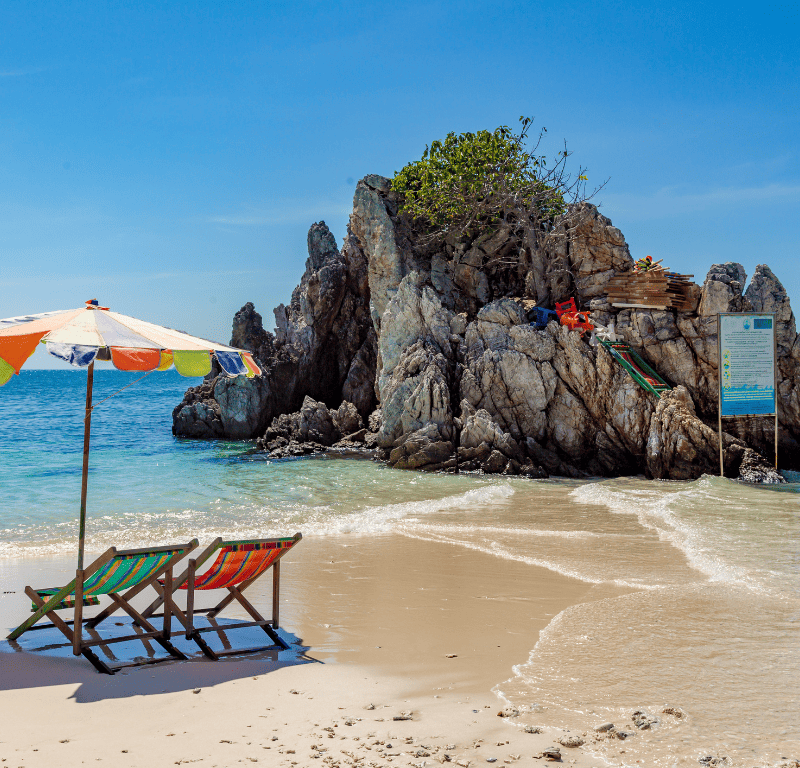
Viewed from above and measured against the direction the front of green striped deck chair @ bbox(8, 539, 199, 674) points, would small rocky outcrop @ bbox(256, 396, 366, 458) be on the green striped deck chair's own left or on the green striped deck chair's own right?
on the green striped deck chair's own right

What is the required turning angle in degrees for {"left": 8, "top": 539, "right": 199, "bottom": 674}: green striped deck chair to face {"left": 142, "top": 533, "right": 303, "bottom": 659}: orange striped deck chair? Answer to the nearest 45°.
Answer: approximately 135° to its right
